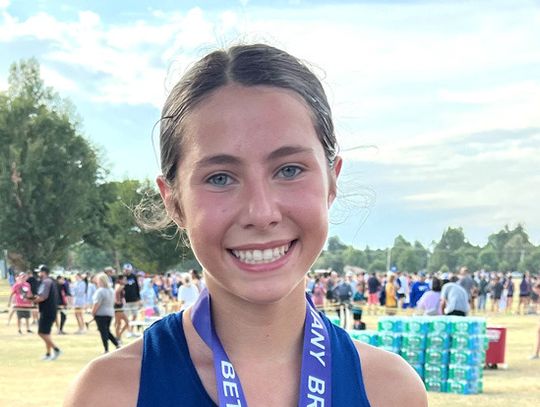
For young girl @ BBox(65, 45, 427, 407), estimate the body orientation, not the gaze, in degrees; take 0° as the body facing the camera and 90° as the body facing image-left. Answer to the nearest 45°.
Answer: approximately 0°

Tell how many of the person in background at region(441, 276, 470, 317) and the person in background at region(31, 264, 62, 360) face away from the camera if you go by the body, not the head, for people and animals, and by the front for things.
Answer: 1

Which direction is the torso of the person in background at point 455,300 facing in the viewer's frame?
away from the camera
